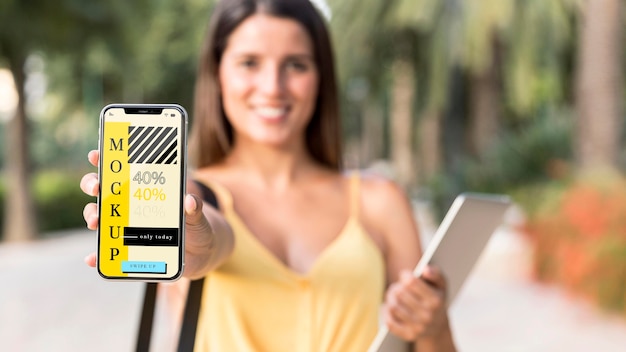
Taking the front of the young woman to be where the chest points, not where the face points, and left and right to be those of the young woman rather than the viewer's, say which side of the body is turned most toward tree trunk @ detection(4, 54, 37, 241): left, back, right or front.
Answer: back

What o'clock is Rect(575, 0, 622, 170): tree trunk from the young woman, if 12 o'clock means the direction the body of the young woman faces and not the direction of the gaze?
The tree trunk is roughly at 7 o'clock from the young woman.

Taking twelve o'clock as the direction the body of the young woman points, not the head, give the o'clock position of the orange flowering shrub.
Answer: The orange flowering shrub is roughly at 7 o'clock from the young woman.

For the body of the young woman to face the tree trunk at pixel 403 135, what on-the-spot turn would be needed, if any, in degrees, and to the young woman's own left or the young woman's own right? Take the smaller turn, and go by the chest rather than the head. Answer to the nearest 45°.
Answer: approximately 180°

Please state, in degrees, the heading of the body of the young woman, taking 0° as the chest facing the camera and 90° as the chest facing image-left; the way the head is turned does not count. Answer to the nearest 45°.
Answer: approximately 0°

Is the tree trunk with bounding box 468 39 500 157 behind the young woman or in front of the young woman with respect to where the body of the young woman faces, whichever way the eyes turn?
behind
